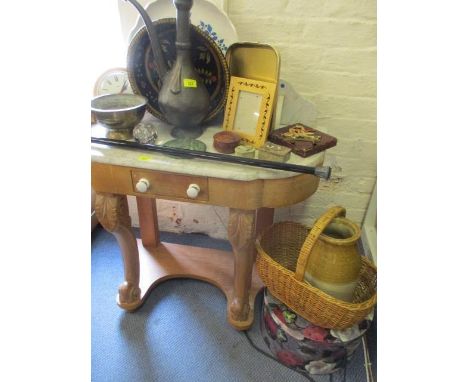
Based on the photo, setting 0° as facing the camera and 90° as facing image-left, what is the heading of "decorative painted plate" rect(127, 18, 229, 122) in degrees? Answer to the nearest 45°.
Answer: approximately 0°
